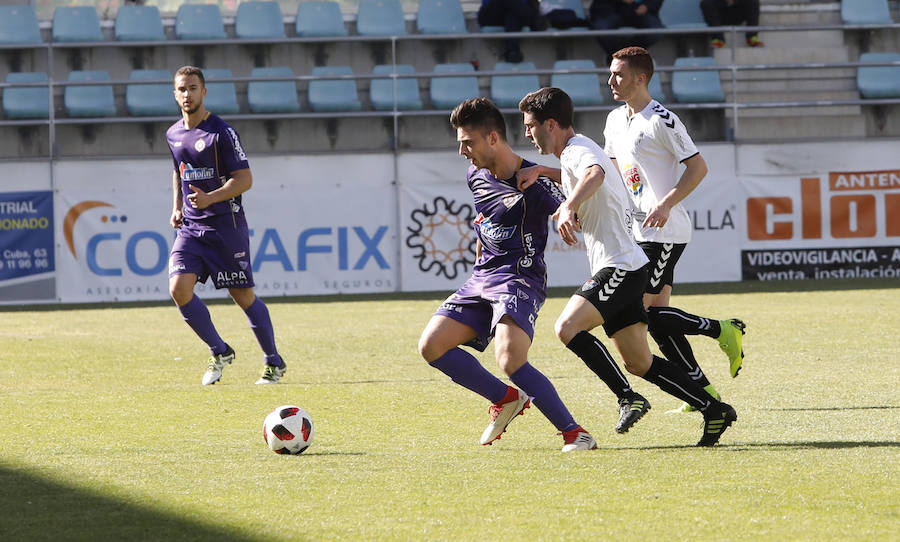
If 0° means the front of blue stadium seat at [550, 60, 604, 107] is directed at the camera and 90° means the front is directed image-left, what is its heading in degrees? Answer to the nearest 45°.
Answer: approximately 0°

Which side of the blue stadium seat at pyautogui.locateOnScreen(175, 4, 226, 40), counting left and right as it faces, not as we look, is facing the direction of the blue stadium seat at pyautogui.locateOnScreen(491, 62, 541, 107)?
left

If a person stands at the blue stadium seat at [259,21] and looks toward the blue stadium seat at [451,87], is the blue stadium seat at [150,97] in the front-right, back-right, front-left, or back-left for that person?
back-right

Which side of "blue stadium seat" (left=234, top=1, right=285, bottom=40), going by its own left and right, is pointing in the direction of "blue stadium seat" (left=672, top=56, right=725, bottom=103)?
left

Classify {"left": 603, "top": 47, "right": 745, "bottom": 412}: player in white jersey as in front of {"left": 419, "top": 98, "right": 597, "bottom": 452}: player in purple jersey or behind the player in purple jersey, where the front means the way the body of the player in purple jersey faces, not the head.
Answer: behind

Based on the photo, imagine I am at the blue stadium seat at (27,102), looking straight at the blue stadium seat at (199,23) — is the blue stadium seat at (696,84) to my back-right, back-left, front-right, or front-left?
front-right

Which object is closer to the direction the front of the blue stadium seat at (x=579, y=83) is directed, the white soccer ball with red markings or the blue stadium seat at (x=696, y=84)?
the white soccer ball with red markings

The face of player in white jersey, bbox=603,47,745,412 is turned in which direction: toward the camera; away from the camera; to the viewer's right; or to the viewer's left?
to the viewer's left

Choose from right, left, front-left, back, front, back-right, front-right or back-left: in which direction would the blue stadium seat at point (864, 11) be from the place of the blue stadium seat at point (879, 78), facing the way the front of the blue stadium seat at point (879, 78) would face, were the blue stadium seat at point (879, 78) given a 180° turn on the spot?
front

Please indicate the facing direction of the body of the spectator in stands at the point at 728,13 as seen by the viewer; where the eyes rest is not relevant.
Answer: toward the camera

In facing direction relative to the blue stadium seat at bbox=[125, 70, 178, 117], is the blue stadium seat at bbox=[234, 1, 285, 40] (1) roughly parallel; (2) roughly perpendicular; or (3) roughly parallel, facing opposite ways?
roughly parallel

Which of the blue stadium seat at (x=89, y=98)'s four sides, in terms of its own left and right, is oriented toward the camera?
front

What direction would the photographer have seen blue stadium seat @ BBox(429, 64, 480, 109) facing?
facing the viewer

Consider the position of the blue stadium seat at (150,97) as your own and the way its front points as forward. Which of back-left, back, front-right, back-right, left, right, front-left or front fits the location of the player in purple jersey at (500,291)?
front

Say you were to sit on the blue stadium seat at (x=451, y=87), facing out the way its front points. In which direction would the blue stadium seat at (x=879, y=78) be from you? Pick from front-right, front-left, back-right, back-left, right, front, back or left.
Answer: left

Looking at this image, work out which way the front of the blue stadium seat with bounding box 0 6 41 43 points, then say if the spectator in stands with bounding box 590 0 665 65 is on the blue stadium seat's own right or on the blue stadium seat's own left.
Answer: on the blue stadium seat's own left

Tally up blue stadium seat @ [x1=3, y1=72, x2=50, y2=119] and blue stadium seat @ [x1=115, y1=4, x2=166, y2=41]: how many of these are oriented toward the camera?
2

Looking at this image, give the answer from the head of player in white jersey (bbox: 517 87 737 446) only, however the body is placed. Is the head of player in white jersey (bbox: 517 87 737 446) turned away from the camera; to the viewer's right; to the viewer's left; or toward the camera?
to the viewer's left

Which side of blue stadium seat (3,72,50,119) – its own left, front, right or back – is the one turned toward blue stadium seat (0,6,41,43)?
back

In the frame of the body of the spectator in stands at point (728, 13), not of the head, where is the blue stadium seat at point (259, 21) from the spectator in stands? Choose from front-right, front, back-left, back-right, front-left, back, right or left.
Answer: right
